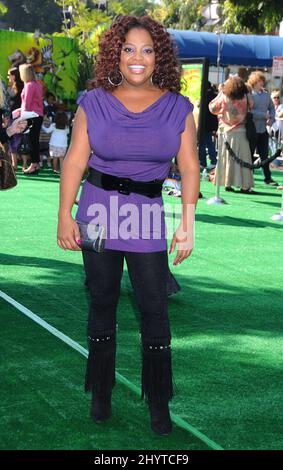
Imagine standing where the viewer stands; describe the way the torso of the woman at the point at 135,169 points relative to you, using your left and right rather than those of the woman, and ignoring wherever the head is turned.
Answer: facing the viewer

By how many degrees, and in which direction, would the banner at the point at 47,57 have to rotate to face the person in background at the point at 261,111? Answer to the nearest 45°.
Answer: approximately 45° to its left

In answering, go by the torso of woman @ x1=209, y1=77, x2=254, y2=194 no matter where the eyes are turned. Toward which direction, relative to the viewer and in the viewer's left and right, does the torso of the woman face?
facing away from the viewer

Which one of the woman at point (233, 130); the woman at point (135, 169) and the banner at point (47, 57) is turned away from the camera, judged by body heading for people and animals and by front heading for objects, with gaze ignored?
the woman at point (233, 130)

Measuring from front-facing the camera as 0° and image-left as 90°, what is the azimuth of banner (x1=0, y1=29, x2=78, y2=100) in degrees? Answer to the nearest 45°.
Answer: approximately 0°

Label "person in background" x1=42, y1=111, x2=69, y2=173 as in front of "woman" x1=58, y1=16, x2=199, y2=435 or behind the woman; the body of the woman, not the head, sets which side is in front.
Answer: behind

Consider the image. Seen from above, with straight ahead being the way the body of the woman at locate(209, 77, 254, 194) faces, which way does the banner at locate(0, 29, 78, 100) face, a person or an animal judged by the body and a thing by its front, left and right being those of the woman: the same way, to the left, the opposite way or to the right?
the opposite way

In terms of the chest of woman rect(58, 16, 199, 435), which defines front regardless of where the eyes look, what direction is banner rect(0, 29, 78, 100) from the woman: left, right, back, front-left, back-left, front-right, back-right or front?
back

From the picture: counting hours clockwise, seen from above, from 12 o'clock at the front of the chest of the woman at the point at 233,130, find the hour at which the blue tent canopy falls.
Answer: The blue tent canopy is roughly at 12 o'clock from the woman.

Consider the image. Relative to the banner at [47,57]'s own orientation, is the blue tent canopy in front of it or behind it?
behind
